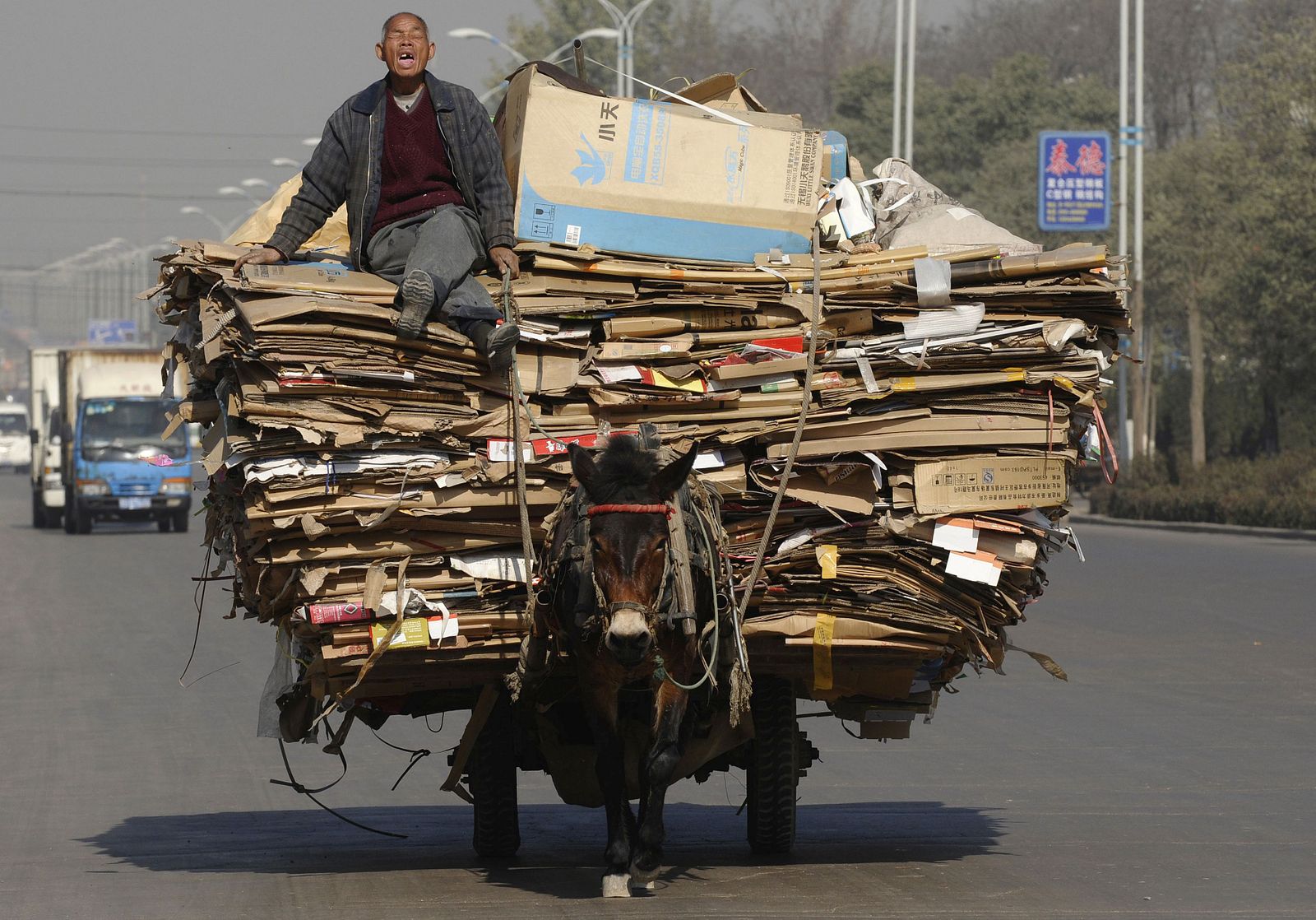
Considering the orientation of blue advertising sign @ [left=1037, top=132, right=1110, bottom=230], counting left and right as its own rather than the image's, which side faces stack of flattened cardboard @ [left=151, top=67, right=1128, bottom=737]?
front

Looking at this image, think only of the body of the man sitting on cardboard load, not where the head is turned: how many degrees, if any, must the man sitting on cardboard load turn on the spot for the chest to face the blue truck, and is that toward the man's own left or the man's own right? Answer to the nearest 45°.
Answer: approximately 180°

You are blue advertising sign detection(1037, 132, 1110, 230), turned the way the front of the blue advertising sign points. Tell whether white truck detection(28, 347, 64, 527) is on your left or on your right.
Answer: on your right

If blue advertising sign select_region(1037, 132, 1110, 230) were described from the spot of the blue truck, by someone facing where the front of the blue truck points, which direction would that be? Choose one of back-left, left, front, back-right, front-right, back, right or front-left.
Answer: left

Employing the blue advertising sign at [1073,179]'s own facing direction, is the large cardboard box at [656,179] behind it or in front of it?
in front

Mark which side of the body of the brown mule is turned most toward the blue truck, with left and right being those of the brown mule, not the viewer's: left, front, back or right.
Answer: back

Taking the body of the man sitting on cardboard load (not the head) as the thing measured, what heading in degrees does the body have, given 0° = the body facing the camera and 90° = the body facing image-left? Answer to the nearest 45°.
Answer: approximately 0°

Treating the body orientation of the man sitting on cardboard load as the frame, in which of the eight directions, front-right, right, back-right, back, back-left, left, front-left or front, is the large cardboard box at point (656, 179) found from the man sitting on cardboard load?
left

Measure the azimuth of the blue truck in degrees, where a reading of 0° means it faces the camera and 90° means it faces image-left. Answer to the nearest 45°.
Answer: approximately 0°
